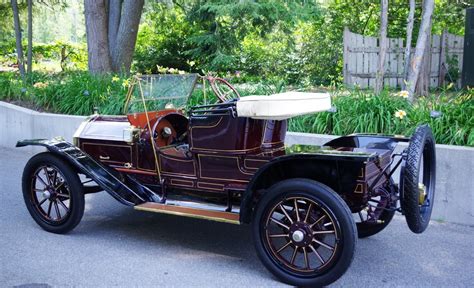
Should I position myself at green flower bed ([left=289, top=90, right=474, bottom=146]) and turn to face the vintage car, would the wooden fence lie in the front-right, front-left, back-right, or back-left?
back-right

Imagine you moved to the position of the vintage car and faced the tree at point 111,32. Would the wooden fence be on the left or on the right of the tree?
right

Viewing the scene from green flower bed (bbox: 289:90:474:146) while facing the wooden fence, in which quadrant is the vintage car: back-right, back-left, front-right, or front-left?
back-left

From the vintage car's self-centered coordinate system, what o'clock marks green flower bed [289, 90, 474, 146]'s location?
The green flower bed is roughly at 3 o'clock from the vintage car.

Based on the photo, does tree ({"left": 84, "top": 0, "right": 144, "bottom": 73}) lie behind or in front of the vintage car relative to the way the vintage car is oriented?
in front

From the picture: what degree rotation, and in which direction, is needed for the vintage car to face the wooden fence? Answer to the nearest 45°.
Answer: approximately 90° to its right

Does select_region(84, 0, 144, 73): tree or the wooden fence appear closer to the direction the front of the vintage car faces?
the tree

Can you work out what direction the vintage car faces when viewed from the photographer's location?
facing away from the viewer and to the left of the viewer

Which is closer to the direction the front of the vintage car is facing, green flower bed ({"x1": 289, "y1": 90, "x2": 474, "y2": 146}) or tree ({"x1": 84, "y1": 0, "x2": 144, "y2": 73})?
the tree
